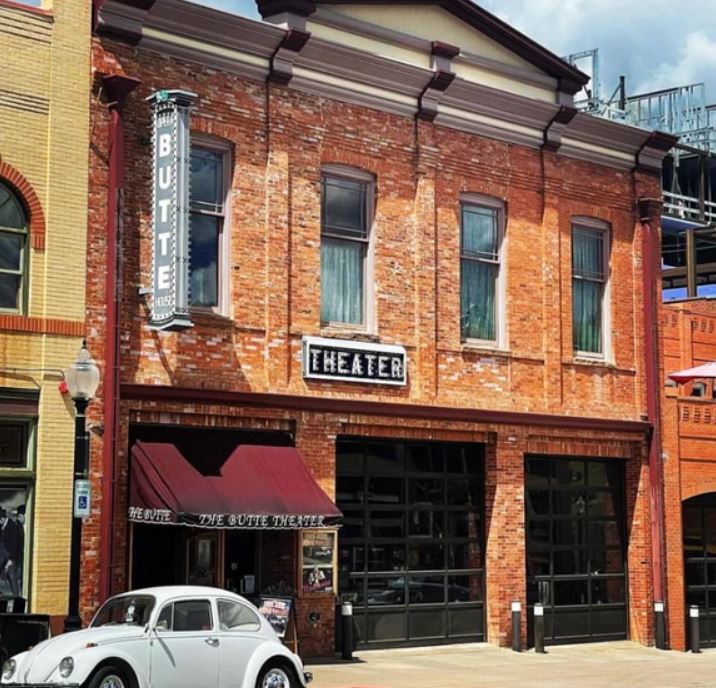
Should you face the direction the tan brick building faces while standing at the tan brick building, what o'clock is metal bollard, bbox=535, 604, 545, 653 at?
The metal bollard is roughly at 8 o'clock from the tan brick building.

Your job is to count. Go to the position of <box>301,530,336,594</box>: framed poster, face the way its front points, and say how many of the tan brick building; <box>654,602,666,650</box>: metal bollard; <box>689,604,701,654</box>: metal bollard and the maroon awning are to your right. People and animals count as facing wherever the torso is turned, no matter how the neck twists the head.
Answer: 2

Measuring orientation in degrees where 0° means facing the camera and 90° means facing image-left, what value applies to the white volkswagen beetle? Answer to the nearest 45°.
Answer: approximately 45°

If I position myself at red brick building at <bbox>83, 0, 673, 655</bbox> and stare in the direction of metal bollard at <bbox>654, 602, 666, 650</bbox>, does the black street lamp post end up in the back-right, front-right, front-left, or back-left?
back-right

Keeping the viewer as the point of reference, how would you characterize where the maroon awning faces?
facing the viewer and to the right of the viewer

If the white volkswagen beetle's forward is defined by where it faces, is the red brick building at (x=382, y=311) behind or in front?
behind

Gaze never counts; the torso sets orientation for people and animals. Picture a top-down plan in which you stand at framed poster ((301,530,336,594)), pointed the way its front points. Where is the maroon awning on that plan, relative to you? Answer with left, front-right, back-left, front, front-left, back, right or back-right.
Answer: right

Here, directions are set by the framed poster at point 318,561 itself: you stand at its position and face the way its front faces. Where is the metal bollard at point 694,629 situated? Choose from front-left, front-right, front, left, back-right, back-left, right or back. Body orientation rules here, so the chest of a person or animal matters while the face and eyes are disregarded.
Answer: left

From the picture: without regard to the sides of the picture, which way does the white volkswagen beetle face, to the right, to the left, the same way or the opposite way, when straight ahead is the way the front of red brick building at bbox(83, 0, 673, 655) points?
to the right

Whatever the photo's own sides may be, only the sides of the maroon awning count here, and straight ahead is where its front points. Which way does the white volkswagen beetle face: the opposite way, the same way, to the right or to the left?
to the right

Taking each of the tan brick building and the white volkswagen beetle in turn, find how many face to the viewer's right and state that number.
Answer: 0

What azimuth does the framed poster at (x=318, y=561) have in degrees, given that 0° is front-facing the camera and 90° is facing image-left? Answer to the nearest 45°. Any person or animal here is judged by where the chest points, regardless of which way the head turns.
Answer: approximately 315°
